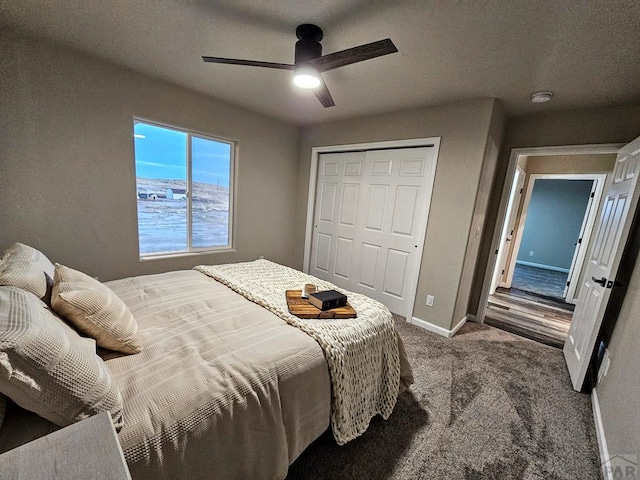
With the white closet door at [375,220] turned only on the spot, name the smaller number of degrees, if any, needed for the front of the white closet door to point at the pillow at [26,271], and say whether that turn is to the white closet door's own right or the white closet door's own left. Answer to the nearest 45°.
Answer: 0° — it already faces it

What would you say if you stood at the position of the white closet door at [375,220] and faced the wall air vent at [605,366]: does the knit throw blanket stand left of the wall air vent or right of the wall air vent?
right

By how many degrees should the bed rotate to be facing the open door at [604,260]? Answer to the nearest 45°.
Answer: approximately 45° to its right

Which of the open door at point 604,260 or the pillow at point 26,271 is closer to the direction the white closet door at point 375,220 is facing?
the pillow

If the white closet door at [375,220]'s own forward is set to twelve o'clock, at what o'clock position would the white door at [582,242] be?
The white door is roughly at 7 o'clock from the white closet door.

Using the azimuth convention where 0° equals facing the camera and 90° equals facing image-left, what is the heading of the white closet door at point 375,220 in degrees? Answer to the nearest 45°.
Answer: approximately 45°

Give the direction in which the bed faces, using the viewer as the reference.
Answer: facing away from the viewer and to the right of the viewer

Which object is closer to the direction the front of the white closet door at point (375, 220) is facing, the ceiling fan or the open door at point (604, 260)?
the ceiling fan
